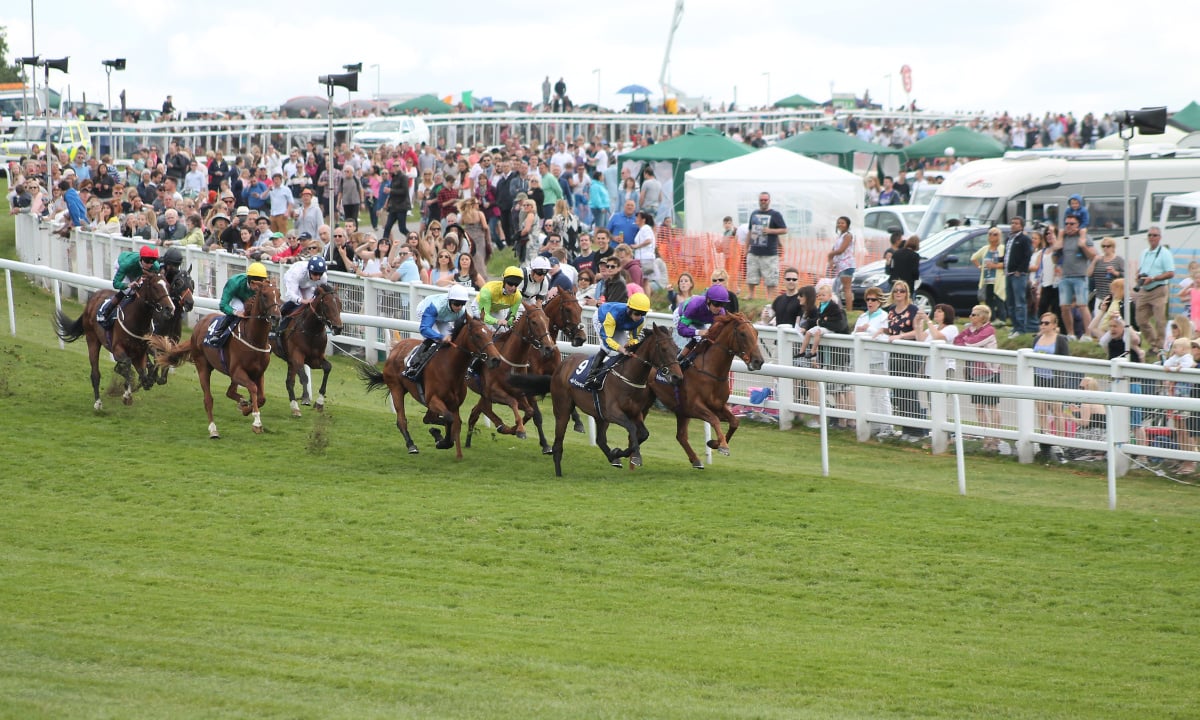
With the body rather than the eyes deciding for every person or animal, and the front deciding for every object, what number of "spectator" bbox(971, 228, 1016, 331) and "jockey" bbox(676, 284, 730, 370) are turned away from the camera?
0

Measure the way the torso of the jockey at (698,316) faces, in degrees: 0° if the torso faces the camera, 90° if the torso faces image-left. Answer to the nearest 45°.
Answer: approximately 315°

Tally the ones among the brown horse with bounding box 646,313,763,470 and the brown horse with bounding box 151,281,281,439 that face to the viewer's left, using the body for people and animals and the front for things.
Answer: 0

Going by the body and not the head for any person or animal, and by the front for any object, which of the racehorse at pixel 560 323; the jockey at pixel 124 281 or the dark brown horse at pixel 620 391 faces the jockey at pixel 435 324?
the jockey at pixel 124 281

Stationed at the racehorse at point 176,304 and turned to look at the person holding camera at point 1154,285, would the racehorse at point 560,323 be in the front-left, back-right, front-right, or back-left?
front-right

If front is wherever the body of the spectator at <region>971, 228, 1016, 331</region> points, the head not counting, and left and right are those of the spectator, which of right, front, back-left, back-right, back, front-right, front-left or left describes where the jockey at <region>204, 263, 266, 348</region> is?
front

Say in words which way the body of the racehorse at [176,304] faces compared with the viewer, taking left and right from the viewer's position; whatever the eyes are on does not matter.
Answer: facing the viewer and to the right of the viewer

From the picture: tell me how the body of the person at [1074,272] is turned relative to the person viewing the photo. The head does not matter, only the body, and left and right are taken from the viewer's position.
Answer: facing the viewer and to the left of the viewer

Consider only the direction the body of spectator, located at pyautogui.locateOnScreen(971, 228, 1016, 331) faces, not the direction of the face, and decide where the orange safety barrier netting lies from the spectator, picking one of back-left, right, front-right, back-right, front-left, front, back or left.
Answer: right

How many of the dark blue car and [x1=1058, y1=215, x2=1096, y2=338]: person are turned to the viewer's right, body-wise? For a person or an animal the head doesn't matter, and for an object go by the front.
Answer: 0

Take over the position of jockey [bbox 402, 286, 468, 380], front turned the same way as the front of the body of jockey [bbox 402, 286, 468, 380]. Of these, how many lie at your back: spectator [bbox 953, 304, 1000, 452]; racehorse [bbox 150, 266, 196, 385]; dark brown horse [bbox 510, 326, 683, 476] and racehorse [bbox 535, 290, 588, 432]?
1

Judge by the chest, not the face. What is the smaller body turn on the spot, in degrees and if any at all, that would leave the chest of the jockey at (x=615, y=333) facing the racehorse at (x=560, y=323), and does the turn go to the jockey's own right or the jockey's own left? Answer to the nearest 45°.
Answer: approximately 180°

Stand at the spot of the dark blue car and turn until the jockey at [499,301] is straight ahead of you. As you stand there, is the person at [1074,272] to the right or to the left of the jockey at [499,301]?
left

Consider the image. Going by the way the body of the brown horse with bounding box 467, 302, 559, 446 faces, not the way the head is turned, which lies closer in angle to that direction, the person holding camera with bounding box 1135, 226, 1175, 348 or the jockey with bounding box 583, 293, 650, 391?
the jockey

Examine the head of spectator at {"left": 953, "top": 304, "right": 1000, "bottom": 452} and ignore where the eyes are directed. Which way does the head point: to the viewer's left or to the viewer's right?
to the viewer's left

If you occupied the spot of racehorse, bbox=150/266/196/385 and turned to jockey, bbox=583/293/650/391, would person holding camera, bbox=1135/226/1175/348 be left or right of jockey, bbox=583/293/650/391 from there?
left

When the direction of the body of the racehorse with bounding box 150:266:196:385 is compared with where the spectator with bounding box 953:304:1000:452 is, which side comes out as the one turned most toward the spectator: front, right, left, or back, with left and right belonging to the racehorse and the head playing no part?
front
